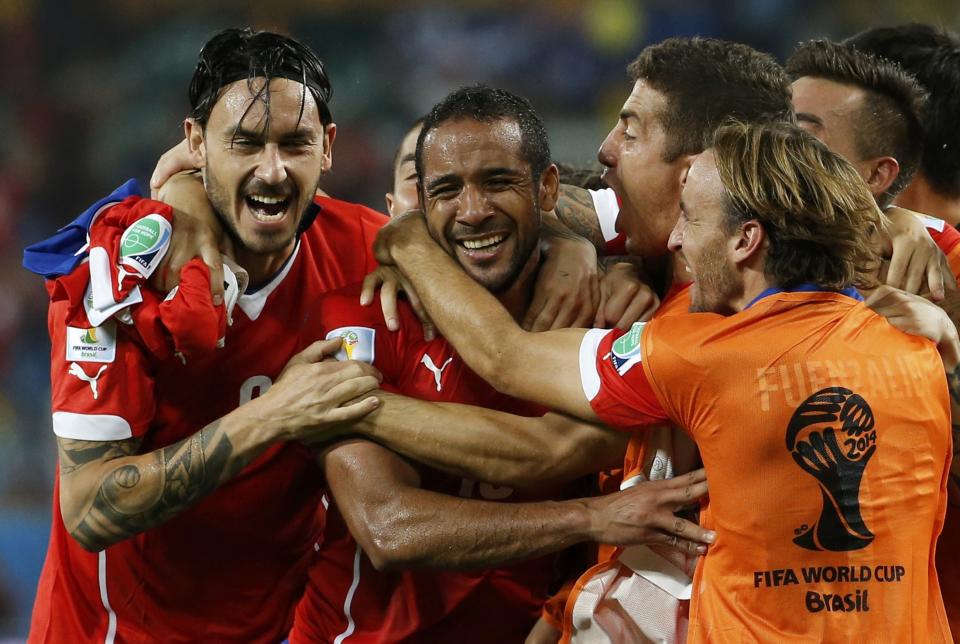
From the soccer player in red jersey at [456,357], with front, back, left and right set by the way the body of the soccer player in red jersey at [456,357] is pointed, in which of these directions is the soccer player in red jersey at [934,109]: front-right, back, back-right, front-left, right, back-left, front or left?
left

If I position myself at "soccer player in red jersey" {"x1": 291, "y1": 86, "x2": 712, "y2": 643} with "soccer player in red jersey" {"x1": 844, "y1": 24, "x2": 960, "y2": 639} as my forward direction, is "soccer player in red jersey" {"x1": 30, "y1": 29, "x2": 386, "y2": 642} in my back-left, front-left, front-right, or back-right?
back-left

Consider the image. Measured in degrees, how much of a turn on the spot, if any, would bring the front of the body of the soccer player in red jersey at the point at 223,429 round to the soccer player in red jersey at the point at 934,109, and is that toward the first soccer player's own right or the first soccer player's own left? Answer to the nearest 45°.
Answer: approximately 45° to the first soccer player's own left

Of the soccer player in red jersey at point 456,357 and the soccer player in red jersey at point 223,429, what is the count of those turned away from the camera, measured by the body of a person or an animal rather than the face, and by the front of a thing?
0

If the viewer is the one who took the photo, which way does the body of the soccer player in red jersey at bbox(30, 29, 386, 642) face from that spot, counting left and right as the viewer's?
facing the viewer and to the right of the viewer
